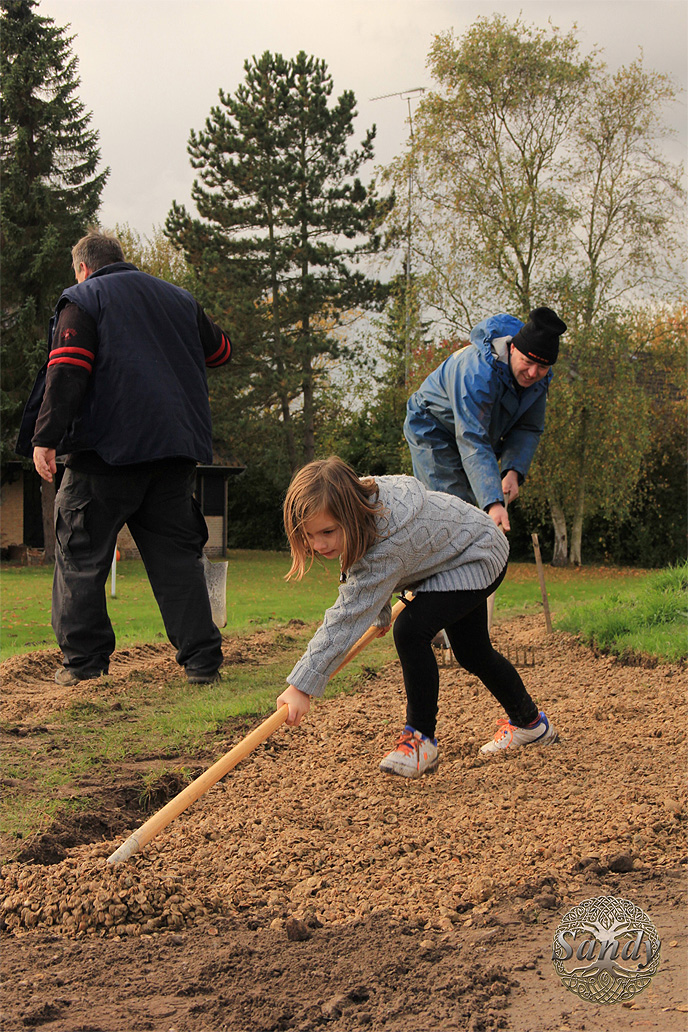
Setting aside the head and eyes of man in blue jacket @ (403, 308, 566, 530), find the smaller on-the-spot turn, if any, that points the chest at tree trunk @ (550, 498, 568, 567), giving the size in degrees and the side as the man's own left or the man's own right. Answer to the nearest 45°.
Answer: approximately 135° to the man's own left

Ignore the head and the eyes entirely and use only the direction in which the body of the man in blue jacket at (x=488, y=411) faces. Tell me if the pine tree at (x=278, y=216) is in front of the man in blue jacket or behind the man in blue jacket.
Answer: behind

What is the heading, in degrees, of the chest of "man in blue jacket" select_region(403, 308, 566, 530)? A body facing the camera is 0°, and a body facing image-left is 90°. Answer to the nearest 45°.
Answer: approximately 315°

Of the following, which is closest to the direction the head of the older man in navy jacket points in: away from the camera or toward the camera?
away from the camera

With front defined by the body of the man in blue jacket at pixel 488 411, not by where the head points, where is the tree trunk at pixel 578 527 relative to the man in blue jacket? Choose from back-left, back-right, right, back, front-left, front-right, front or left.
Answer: back-left

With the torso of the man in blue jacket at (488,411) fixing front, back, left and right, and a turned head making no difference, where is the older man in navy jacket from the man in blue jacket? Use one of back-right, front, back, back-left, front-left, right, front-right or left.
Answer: back-right

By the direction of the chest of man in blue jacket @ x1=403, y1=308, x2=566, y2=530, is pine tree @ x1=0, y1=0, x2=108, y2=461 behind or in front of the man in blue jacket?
behind
